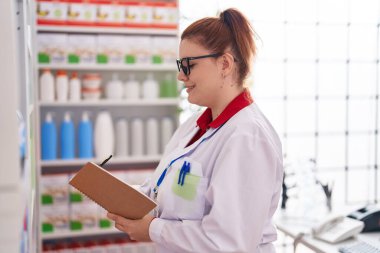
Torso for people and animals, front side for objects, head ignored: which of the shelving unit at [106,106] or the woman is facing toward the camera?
the shelving unit

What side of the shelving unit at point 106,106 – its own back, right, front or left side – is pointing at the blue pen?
front

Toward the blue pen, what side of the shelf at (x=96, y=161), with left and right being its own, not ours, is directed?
front

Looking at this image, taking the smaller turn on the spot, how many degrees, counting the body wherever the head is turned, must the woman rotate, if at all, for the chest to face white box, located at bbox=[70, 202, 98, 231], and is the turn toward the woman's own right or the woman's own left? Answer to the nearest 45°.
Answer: approximately 45° to the woman's own right

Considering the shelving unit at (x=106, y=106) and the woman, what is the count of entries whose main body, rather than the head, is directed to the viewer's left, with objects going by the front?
1

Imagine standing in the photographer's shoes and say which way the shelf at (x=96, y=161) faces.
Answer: facing the viewer

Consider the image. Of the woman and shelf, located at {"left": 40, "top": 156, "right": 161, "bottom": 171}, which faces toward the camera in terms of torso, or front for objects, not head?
the shelf

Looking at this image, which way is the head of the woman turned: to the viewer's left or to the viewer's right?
to the viewer's left

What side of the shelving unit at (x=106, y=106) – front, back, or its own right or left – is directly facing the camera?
front

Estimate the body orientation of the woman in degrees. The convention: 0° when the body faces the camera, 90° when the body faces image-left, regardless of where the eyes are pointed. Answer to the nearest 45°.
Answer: approximately 90°

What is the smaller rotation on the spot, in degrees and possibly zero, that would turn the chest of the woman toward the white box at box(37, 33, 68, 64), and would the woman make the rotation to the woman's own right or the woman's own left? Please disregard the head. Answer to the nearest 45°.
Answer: approximately 45° to the woman's own right
